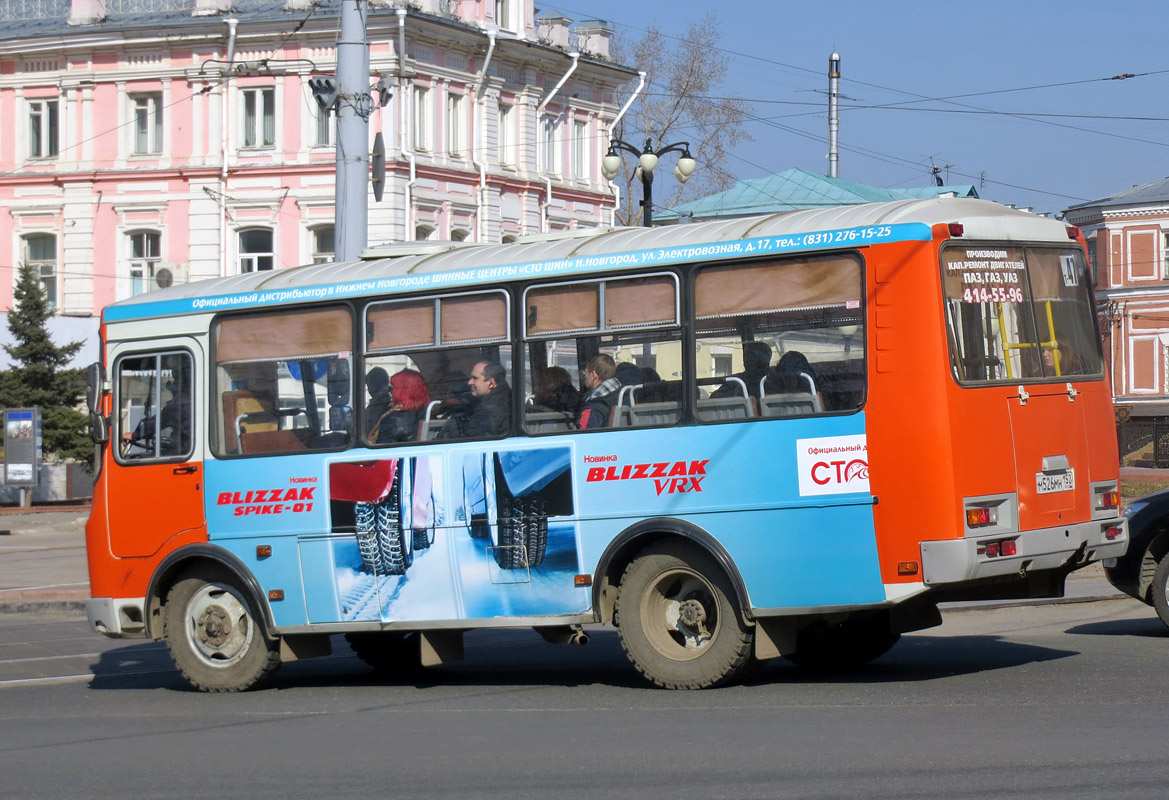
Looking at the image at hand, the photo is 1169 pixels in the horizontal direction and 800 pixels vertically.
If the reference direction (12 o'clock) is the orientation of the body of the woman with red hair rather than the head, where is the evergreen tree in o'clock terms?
The evergreen tree is roughly at 1 o'clock from the woman with red hair.

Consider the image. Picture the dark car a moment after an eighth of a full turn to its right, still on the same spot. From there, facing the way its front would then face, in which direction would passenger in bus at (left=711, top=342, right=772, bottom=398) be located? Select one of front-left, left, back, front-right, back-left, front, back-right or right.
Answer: left

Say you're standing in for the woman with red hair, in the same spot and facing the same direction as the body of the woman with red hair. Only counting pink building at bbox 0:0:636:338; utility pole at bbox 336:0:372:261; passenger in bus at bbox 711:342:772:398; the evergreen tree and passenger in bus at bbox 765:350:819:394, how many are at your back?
2

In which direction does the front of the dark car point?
to the viewer's left

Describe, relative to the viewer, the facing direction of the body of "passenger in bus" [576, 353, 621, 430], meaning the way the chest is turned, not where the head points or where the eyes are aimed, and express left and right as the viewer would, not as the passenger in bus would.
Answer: facing away from the viewer and to the left of the viewer

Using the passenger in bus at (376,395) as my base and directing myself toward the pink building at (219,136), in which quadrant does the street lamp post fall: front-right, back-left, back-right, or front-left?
front-right

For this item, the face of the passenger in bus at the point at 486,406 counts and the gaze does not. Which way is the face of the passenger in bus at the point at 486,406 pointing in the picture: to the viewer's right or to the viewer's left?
to the viewer's left

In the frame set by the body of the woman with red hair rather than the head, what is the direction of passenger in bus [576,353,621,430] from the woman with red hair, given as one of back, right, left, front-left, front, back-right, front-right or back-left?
back

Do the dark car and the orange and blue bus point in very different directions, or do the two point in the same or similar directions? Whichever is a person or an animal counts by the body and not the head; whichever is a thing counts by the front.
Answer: same or similar directions

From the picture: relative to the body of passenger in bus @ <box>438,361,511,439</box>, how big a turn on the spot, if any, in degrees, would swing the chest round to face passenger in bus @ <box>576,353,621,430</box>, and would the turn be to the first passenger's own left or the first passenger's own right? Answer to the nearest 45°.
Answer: approximately 135° to the first passenger's own left

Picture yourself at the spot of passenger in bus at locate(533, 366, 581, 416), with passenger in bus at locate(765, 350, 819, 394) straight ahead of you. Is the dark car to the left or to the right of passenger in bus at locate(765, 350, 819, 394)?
left

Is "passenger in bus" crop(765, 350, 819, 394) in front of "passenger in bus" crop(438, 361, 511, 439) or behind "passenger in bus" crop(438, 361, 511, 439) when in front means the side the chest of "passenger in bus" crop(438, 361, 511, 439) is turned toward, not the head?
behind

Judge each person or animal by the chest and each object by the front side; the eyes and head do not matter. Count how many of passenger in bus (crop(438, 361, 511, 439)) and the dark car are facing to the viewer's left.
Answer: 2

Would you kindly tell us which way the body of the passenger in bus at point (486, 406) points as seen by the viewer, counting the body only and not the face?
to the viewer's left

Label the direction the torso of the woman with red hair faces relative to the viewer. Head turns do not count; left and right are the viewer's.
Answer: facing away from the viewer and to the left of the viewer

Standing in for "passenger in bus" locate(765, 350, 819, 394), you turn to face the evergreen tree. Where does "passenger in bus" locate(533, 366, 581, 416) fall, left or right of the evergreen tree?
left

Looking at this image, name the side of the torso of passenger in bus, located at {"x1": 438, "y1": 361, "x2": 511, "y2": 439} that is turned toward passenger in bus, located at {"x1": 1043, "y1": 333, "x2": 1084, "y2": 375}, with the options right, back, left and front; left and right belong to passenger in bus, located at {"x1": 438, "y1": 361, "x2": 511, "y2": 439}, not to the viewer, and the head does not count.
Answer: back

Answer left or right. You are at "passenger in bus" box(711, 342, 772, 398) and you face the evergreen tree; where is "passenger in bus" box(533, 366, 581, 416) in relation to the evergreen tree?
left

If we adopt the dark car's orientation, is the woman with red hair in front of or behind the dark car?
in front

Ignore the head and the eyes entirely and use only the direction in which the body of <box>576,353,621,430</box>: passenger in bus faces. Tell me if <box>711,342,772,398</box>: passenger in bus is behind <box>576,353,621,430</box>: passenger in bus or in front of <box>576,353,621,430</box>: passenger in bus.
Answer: behind
